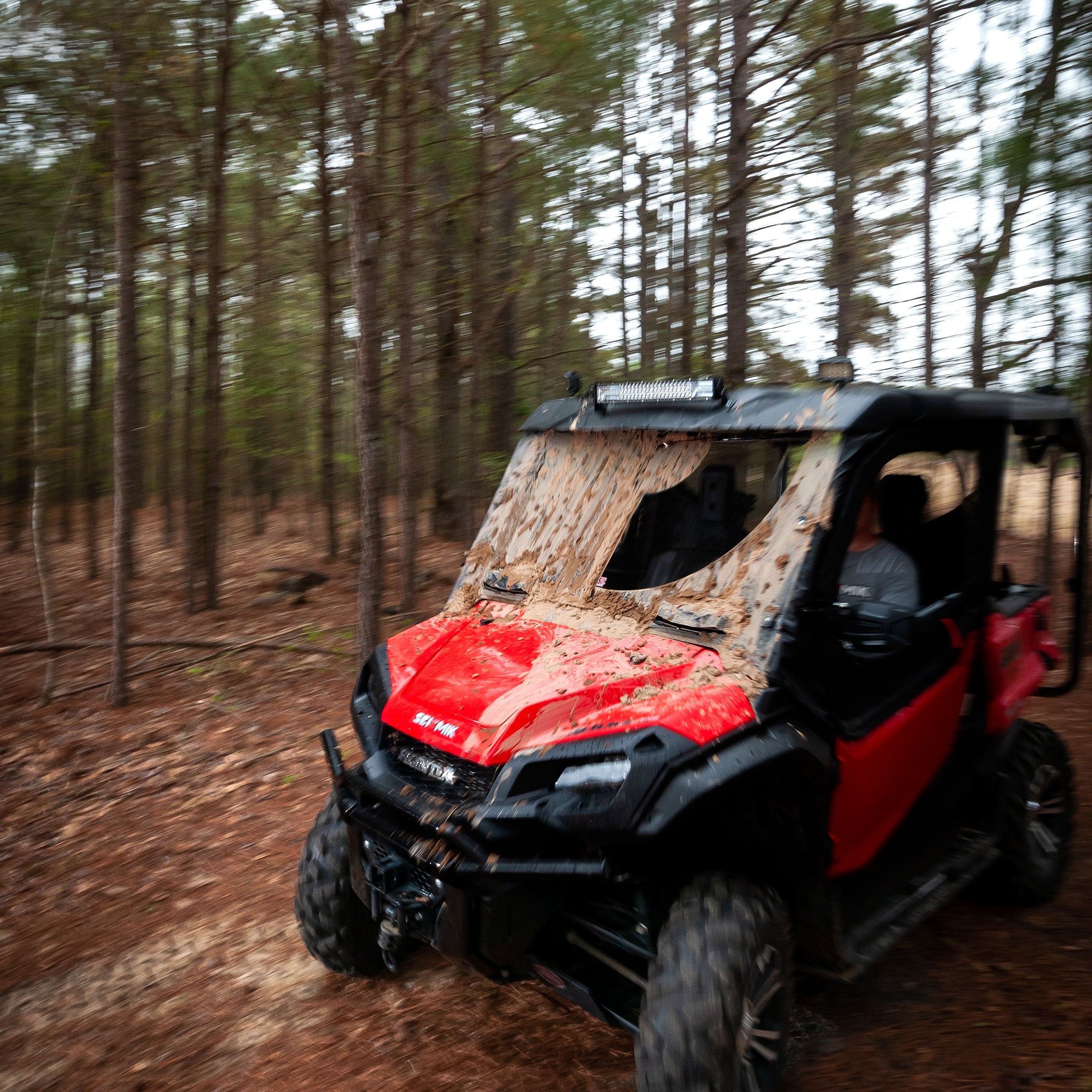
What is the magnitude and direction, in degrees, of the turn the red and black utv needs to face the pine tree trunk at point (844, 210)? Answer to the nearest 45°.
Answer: approximately 135° to its right

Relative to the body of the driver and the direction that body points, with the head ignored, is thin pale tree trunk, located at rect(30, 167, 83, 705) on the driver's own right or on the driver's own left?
on the driver's own right

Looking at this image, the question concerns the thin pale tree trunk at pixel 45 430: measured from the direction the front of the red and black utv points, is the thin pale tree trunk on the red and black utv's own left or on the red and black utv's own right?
on the red and black utv's own right

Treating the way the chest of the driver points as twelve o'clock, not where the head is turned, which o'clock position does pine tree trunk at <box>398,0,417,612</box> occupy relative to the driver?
The pine tree trunk is roughly at 3 o'clock from the driver.

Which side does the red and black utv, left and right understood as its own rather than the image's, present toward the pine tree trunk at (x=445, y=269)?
right

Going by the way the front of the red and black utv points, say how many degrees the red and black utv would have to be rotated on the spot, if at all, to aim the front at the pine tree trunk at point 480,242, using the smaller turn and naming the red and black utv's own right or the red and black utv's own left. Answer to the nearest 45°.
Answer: approximately 135° to the red and black utv's own right

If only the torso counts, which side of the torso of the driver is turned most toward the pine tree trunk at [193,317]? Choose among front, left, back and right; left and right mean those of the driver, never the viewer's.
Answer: right

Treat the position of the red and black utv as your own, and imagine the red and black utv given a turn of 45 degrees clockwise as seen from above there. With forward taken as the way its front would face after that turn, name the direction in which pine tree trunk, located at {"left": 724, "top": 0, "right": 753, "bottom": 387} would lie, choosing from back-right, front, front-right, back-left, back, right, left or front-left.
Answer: right

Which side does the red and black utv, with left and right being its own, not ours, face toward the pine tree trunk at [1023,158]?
back

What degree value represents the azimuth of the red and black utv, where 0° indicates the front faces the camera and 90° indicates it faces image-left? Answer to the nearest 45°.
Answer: approximately 45°

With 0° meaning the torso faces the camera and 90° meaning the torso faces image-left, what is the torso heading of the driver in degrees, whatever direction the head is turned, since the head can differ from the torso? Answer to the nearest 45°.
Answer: approximately 45°

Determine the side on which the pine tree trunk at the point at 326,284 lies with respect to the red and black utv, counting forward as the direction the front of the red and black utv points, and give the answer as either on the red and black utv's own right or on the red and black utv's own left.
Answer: on the red and black utv's own right
